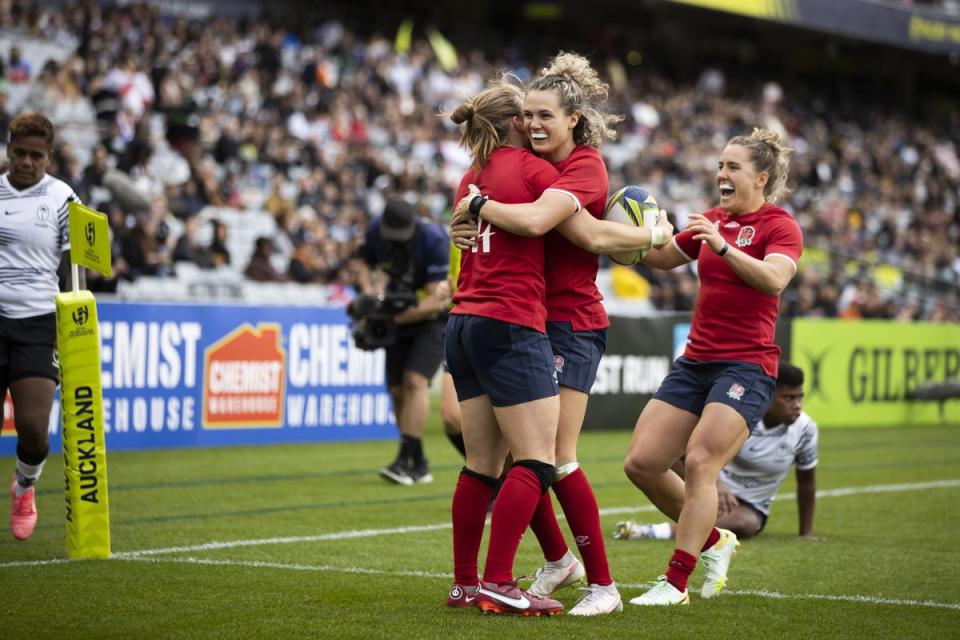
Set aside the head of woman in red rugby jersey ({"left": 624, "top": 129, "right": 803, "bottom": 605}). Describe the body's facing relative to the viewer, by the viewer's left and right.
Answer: facing the viewer and to the left of the viewer

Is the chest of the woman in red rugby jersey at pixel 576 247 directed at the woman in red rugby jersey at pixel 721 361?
no

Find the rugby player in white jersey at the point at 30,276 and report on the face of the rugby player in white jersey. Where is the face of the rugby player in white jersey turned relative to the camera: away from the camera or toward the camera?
toward the camera

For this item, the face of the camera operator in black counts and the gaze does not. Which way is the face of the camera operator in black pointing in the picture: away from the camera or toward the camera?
toward the camera

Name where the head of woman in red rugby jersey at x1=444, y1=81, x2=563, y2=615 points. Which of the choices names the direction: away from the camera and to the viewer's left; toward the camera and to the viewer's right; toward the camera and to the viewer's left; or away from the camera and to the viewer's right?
away from the camera and to the viewer's right

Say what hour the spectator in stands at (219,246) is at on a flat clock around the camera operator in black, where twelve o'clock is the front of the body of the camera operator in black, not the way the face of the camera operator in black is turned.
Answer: The spectator in stands is roughly at 4 o'clock from the camera operator in black.

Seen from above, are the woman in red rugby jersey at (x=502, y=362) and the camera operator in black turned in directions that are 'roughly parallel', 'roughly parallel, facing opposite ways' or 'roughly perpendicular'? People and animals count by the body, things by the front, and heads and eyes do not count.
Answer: roughly parallel, facing opposite ways

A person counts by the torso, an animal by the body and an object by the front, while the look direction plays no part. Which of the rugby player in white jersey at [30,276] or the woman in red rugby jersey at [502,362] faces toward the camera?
the rugby player in white jersey

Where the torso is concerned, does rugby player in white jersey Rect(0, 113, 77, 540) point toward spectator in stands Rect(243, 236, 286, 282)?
no

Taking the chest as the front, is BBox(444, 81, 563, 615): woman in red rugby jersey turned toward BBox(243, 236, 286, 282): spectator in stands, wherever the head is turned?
no

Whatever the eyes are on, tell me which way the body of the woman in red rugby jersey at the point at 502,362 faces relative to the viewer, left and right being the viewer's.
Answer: facing away from the viewer and to the right of the viewer

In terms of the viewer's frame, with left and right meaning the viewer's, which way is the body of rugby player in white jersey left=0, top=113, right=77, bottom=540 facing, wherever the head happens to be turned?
facing the viewer

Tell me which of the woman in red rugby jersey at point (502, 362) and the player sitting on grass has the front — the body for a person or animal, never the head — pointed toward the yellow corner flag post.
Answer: the player sitting on grass

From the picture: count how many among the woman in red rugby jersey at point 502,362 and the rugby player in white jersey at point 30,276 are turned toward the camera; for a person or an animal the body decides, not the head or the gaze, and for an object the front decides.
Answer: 1

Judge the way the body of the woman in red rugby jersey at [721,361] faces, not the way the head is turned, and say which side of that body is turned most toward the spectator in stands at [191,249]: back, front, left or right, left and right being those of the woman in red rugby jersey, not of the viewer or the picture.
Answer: right

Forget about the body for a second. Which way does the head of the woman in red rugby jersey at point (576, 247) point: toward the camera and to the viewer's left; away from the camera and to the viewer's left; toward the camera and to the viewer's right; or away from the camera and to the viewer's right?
toward the camera and to the viewer's left
